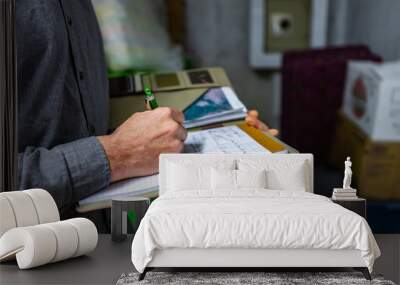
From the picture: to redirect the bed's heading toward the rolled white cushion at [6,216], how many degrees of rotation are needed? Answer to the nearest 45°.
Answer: approximately 90° to its right

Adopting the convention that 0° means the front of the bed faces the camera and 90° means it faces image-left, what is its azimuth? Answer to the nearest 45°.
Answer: approximately 0°
